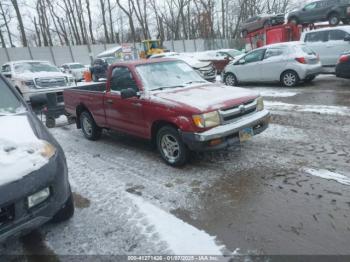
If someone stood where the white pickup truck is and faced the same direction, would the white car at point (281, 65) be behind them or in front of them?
in front

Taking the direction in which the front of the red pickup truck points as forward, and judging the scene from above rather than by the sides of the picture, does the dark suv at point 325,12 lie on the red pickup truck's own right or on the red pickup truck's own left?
on the red pickup truck's own left

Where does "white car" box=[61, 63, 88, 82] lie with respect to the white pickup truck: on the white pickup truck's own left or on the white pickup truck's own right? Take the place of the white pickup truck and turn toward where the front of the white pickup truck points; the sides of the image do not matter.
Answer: on the white pickup truck's own left

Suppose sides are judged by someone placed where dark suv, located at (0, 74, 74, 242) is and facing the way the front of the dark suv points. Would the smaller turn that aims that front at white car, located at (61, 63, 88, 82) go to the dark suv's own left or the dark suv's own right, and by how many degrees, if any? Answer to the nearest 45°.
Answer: approximately 135° to the dark suv's own left

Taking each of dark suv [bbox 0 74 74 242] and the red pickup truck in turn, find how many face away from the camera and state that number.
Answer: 0

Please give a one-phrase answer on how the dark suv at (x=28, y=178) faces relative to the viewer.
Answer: facing the viewer and to the right of the viewer

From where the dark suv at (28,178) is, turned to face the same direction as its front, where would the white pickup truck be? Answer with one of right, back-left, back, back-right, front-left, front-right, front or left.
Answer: back-left

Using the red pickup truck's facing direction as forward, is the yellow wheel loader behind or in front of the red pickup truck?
behind

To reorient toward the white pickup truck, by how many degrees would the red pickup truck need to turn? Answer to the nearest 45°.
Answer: approximately 180°

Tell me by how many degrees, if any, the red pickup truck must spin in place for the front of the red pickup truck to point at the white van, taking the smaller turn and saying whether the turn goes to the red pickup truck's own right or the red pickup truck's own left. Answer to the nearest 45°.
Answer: approximately 90° to the red pickup truck's own left
